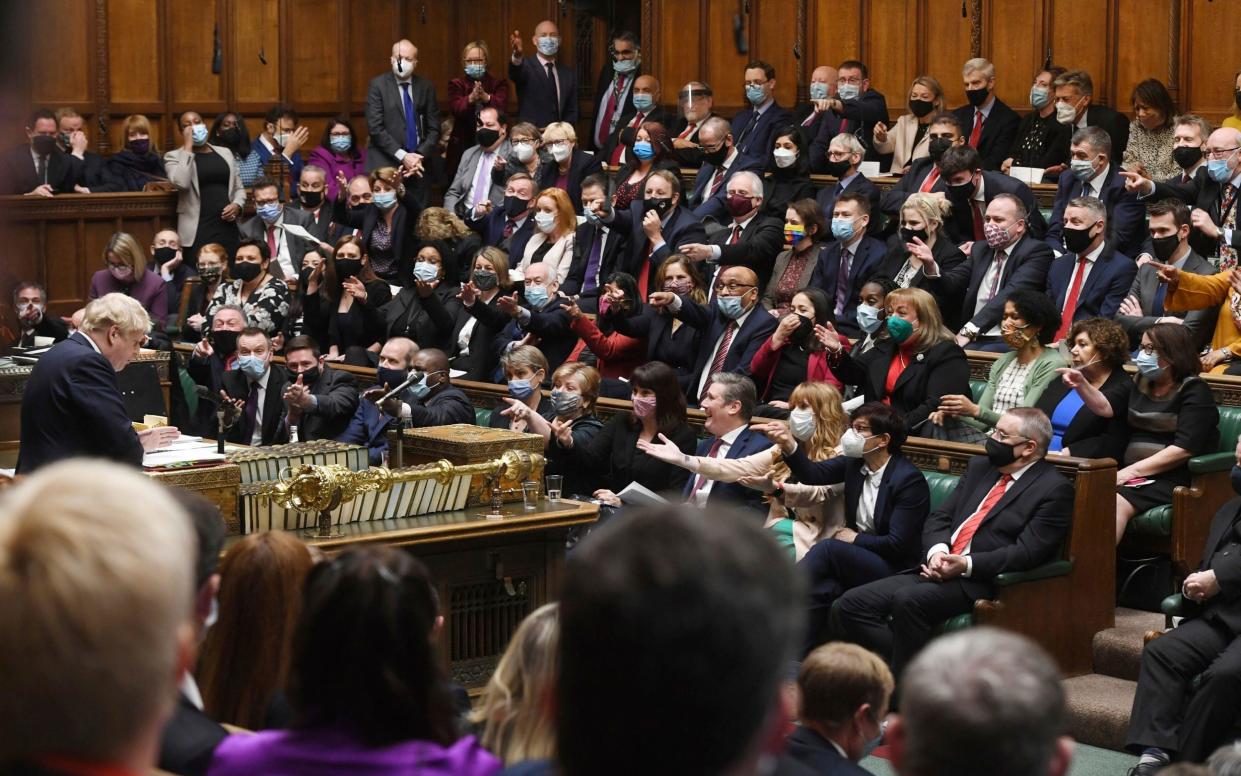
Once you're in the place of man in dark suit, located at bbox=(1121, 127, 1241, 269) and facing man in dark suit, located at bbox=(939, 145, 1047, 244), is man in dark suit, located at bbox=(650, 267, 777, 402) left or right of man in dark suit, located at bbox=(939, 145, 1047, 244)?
left

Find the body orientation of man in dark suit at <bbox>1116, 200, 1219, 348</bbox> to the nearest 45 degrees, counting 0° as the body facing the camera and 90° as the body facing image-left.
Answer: approximately 45°

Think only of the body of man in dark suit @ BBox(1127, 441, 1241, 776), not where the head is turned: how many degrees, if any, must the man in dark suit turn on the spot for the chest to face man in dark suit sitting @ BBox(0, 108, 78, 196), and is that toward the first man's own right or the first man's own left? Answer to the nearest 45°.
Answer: approximately 90° to the first man's own right

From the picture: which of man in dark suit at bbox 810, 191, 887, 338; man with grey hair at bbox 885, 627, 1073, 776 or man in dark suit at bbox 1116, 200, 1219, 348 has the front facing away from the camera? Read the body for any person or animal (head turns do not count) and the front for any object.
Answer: the man with grey hair

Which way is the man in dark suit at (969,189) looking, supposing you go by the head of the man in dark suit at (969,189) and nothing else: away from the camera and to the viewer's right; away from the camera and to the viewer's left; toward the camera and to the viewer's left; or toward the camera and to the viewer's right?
toward the camera and to the viewer's left

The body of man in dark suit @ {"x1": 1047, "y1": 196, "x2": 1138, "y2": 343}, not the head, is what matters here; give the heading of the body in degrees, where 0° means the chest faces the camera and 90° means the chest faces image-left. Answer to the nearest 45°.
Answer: approximately 45°

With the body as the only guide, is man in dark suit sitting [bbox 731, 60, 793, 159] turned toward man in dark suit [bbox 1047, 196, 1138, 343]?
no

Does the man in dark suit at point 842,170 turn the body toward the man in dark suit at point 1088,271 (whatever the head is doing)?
no

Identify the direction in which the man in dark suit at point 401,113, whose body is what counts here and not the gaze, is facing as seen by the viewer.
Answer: toward the camera

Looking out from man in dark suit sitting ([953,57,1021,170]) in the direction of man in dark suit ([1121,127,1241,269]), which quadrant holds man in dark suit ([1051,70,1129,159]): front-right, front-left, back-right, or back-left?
front-left

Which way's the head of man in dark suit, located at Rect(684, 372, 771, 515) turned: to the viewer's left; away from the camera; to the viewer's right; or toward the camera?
to the viewer's left

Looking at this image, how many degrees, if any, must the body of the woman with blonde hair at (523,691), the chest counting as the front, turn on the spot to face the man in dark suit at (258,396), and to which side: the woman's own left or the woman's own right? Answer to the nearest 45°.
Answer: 0° — they already face them

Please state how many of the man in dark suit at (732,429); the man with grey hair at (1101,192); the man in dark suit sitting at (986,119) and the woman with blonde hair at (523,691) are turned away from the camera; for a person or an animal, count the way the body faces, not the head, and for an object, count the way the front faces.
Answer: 1

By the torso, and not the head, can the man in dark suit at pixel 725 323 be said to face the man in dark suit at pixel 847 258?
no

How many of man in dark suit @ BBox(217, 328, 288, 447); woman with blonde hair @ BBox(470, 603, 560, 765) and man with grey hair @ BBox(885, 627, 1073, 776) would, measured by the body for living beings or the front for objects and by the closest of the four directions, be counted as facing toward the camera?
1

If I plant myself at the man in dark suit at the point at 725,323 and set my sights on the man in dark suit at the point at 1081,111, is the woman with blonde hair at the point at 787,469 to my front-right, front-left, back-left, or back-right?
back-right

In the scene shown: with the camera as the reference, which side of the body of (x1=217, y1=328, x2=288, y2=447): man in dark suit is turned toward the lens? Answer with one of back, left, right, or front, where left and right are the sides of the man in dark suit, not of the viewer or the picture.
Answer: front

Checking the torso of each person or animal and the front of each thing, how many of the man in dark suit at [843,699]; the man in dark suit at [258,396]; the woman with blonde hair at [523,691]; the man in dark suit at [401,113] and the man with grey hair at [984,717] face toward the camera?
2

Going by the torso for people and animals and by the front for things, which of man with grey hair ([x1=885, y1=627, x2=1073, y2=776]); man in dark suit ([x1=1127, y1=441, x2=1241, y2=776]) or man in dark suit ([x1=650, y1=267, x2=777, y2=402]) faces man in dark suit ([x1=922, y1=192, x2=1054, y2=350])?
the man with grey hair

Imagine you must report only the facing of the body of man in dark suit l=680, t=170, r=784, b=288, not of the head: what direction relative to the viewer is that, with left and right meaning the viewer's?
facing the viewer and to the left of the viewer
